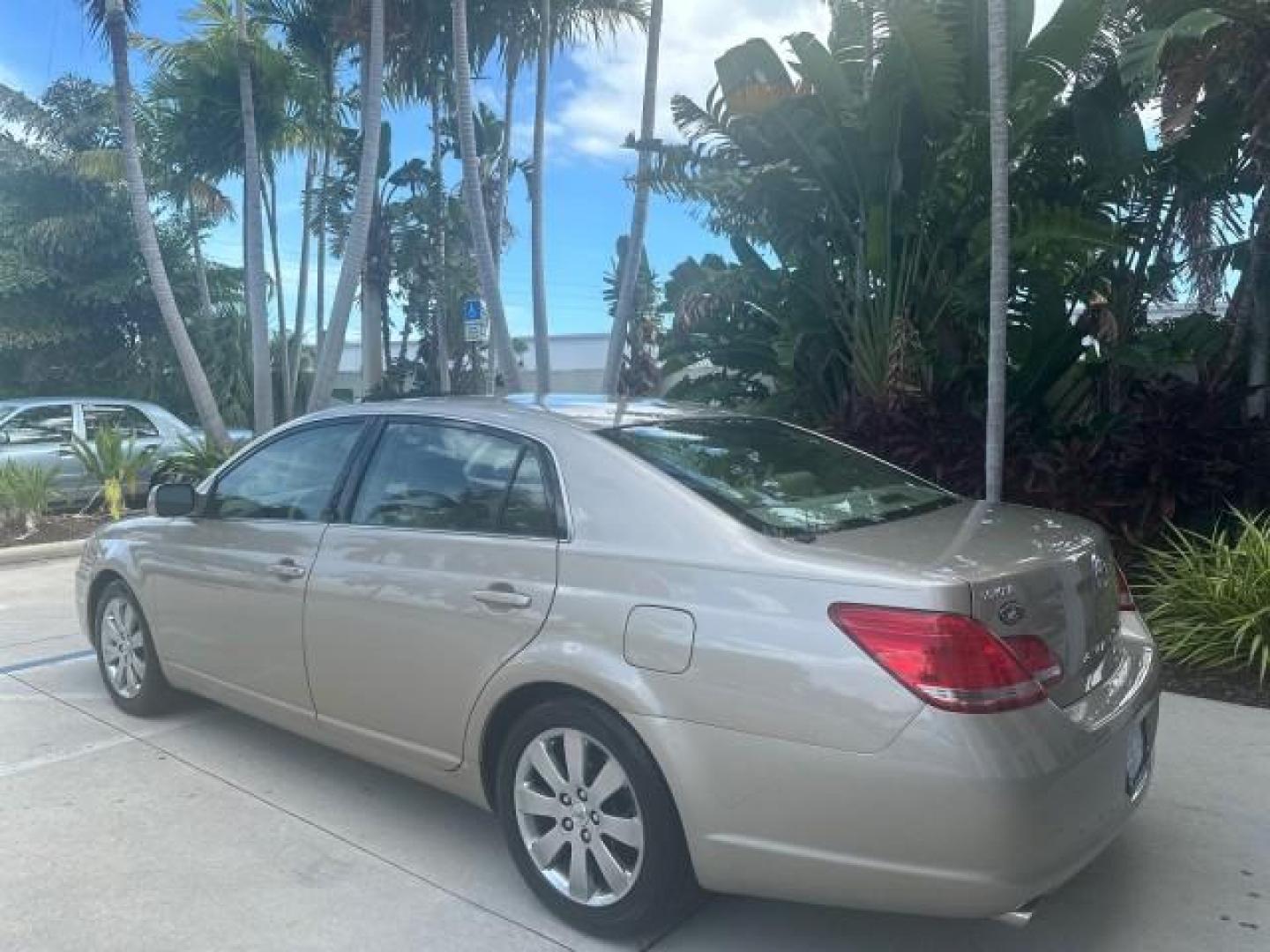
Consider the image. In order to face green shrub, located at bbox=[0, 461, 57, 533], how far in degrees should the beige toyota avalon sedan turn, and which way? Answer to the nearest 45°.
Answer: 0° — it already faces it

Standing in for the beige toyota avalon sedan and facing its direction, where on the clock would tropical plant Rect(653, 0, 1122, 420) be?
The tropical plant is roughly at 2 o'clock from the beige toyota avalon sedan.

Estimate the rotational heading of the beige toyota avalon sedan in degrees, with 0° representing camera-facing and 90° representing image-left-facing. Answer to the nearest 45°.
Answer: approximately 135°

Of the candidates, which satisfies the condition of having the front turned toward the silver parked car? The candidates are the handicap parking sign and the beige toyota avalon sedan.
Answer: the beige toyota avalon sedan

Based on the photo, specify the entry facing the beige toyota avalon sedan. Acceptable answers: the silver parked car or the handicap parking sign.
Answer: the handicap parking sign

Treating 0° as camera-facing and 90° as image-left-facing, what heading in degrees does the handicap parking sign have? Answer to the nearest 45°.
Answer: approximately 0°

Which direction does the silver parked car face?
to the viewer's left

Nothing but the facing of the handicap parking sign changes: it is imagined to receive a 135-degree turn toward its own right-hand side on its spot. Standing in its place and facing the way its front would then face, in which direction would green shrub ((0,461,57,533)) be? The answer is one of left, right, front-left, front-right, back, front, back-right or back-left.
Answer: front-left

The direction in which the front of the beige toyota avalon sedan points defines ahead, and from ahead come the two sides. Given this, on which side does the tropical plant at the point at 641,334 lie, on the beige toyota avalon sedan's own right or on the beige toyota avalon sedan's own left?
on the beige toyota avalon sedan's own right

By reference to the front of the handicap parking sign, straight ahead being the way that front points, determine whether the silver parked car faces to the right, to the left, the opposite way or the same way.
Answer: to the right

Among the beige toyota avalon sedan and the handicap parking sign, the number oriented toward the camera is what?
1

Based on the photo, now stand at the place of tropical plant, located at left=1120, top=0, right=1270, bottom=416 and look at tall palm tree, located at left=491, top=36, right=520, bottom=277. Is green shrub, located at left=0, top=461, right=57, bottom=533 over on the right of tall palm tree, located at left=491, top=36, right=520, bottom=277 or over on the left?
left
